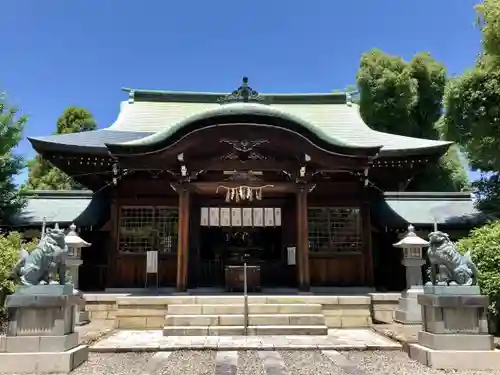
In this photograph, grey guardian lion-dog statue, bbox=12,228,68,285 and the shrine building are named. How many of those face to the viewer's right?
1

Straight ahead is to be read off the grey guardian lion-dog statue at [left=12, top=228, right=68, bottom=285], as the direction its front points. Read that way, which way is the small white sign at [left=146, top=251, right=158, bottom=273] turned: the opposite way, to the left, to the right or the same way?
to the right

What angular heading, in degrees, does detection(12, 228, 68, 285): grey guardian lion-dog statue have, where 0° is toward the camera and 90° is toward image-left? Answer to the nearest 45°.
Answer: approximately 270°

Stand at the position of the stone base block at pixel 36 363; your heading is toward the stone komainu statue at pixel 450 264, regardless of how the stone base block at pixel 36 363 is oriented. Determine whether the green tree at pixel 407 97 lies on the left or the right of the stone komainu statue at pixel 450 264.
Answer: left

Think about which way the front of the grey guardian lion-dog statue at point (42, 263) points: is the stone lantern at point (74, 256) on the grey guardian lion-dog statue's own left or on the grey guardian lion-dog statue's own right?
on the grey guardian lion-dog statue's own left

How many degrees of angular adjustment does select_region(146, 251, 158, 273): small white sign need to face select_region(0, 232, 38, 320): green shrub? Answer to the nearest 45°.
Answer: approximately 45° to its right

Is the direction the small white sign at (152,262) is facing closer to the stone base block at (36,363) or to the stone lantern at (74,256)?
the stone base block
